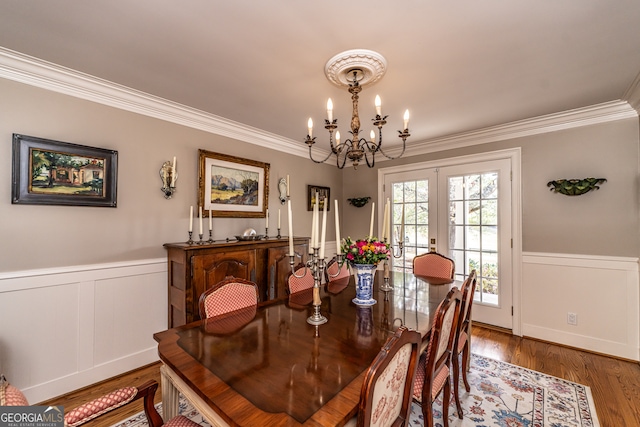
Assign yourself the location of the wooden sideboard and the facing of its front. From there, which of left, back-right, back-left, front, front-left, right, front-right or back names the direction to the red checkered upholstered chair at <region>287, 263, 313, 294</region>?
front

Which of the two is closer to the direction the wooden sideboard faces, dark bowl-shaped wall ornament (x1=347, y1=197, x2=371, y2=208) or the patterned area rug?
the patterned area rug

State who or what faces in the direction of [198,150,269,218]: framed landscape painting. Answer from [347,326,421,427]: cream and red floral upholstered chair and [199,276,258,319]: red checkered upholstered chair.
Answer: [347,326,421,427]: cream and red floral upholstered chair

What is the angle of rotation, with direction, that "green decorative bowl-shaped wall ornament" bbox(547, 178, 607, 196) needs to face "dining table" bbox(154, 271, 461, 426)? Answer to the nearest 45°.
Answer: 0° — it already faces it

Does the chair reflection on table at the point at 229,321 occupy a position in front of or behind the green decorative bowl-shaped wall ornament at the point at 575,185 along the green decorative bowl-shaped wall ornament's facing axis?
in front

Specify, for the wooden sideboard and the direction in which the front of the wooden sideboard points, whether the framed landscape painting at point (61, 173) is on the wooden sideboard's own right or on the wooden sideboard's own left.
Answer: on the wooden sideboard's own right

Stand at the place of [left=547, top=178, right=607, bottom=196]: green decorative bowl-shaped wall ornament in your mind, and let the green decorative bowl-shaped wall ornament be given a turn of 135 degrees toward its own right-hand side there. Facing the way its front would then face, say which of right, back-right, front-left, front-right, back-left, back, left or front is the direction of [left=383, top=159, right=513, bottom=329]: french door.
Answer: front-left

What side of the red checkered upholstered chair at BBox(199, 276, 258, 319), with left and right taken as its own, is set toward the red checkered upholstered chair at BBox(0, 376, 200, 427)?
right

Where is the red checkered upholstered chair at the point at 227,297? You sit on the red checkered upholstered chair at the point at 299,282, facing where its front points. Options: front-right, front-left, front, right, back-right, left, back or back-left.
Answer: right

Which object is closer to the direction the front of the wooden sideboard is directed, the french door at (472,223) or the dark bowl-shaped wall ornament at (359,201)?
the french door

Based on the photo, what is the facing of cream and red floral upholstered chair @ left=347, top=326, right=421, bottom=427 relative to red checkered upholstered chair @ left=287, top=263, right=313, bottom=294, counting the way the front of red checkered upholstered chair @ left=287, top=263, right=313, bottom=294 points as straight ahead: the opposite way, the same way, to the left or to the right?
the opposite way

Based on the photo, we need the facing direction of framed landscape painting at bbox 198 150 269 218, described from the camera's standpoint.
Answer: facing the viewer and to the right of the viewer

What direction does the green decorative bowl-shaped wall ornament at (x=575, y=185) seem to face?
toward the camera
